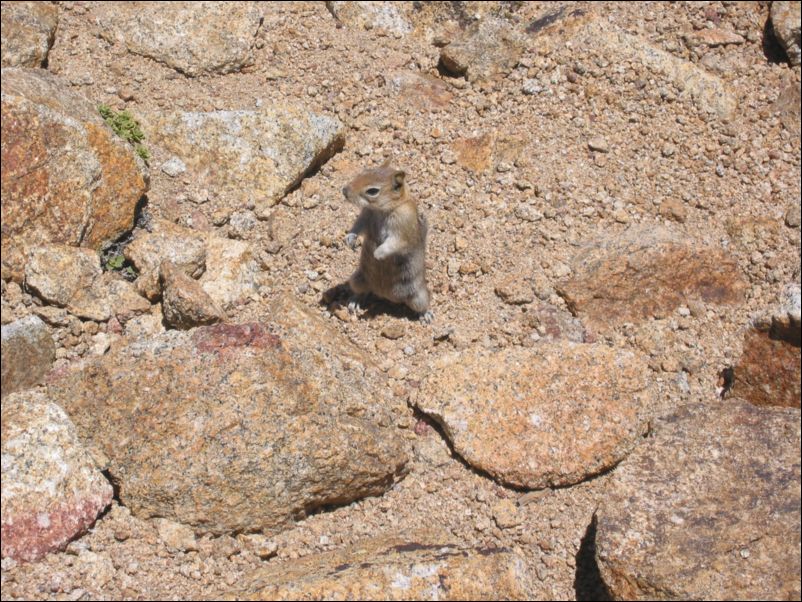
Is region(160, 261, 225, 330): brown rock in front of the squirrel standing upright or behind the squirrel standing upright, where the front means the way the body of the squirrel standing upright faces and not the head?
in front

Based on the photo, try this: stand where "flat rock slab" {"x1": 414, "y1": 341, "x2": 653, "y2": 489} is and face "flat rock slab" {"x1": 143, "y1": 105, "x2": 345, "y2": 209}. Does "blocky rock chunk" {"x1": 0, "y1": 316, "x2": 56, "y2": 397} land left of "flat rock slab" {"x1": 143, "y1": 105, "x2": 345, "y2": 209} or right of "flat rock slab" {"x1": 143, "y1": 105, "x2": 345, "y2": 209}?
left

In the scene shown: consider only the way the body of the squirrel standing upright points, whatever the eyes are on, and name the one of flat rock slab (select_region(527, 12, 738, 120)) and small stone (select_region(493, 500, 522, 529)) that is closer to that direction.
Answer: the small stone

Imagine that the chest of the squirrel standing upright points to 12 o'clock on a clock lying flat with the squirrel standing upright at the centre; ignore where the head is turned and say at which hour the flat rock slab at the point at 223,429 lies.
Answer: The flat rock slab is roughly at 11 o'clock from the squirrel standing upright.

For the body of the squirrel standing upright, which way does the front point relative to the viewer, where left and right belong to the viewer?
facing the viewer and to the left of the viewer

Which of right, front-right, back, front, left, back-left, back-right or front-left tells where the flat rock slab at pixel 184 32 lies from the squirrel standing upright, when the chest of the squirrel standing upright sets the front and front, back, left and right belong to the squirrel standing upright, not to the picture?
right

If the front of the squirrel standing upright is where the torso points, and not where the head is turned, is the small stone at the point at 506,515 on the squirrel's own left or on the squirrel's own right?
on the squirrel's own left

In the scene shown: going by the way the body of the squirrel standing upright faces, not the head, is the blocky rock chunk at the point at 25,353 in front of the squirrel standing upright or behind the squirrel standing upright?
in front

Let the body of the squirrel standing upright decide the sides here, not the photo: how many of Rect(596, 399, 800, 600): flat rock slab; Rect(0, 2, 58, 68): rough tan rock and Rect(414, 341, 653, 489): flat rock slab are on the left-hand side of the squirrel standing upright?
2

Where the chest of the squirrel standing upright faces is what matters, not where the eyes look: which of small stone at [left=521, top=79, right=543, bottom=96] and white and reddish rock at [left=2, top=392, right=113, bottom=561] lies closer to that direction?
the white and reddish rock

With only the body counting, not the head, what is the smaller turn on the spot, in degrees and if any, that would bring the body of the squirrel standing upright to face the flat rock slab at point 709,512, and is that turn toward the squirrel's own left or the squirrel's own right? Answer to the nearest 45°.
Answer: approximately 90° to the squirrel's own left
